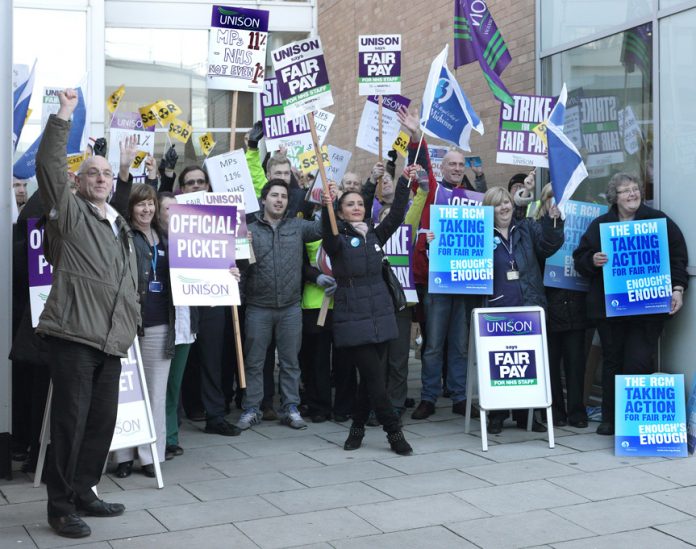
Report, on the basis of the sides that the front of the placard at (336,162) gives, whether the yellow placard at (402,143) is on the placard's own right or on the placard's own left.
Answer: on the placard's own left

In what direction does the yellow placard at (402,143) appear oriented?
toward the camera

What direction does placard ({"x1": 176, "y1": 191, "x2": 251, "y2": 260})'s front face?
toward the camera

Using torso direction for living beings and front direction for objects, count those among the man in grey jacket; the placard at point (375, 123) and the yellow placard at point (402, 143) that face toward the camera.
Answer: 3

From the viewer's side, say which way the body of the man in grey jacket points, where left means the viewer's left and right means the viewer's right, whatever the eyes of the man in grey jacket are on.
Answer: facing the viewer

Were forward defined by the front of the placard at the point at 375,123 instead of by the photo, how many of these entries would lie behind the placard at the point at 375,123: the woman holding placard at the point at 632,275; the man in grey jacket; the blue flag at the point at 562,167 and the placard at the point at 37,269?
0

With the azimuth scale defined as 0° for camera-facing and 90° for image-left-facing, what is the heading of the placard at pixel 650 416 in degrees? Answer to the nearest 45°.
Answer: approximately 0°

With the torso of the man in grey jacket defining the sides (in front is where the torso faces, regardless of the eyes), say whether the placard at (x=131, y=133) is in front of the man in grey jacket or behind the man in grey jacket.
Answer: behind

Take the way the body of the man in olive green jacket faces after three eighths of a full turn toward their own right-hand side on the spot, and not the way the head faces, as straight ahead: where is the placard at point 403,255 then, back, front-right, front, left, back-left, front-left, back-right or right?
back-right

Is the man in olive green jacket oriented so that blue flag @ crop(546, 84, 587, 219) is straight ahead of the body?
no

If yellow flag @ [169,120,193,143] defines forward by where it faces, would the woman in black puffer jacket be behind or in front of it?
in front

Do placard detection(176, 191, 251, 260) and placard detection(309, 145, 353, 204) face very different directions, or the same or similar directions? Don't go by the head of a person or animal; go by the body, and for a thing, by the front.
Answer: same or similar directions

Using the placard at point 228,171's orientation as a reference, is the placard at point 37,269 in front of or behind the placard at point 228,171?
in front

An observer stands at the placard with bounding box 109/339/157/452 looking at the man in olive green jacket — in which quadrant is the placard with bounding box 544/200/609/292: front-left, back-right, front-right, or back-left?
back-left

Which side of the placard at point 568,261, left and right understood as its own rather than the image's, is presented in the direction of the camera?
front

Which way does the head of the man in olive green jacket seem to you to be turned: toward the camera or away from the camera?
toward the camera
